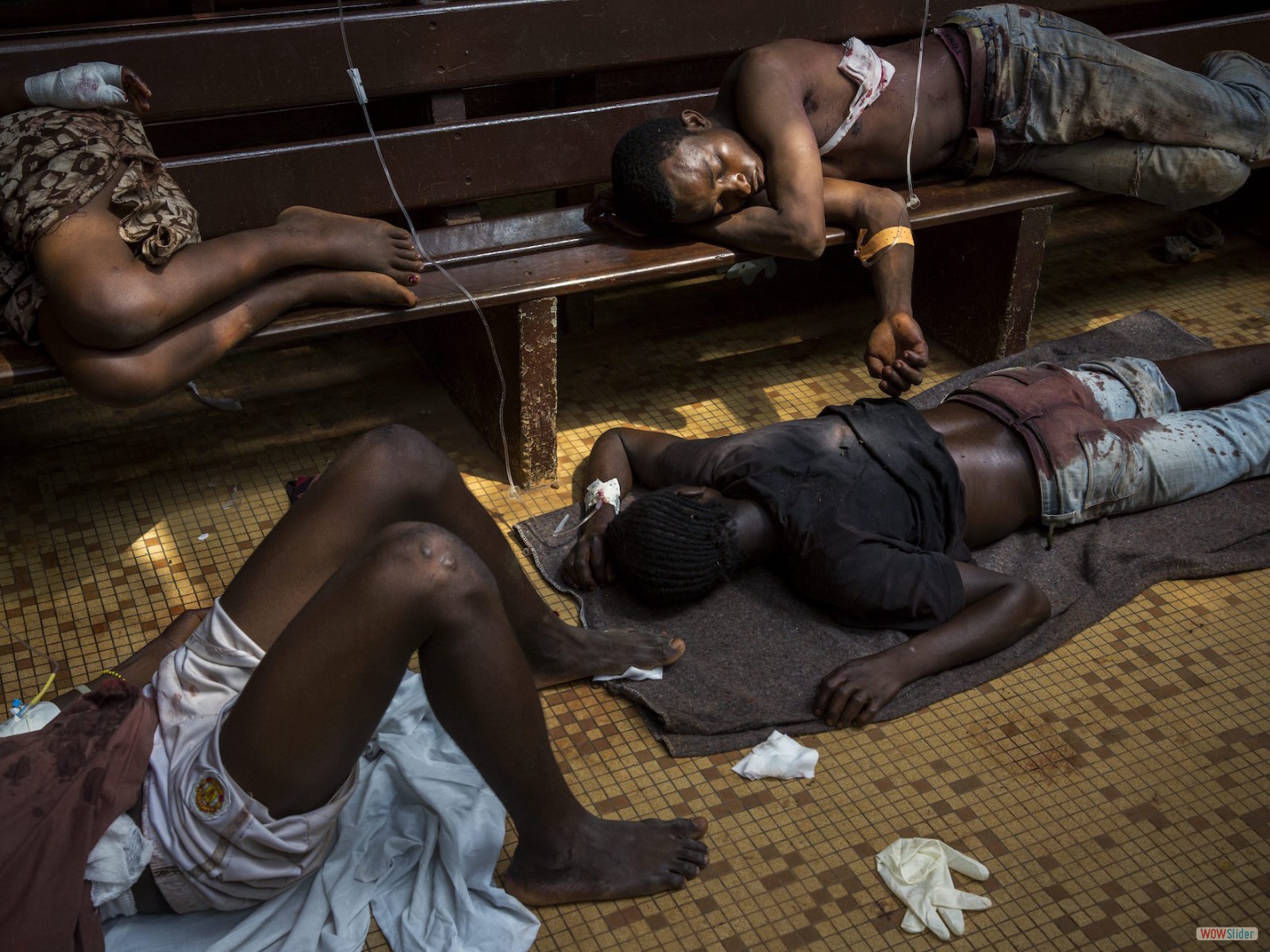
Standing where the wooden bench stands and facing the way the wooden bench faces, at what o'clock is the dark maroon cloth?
The dark maroon cloth is roughly at 2 o'clock from the wooden bench.

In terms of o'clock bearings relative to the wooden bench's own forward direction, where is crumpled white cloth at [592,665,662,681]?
The crumpled white cloth is roughly at 1 o'clock from the wooden bench.

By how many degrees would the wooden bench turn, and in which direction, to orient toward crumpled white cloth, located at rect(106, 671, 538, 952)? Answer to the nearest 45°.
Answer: approximately 45° to its right

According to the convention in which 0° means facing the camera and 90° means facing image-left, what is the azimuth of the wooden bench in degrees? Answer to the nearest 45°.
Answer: approximately 315°
